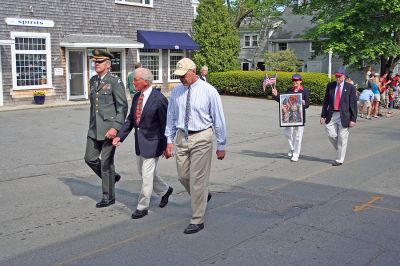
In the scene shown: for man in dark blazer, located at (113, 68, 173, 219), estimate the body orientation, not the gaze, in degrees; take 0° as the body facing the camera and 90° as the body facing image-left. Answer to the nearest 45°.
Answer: approximately 45°

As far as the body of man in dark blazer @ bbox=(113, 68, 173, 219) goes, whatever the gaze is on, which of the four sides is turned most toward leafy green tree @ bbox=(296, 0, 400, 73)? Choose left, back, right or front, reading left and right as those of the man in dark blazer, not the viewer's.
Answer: back

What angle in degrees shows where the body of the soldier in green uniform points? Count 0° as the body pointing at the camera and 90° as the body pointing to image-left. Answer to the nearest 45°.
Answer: approximately 45°

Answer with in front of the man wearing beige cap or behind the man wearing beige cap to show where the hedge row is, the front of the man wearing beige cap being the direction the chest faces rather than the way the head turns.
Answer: behind

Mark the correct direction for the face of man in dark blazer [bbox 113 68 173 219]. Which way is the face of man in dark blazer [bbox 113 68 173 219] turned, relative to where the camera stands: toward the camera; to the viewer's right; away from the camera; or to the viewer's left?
to the viewer's left
